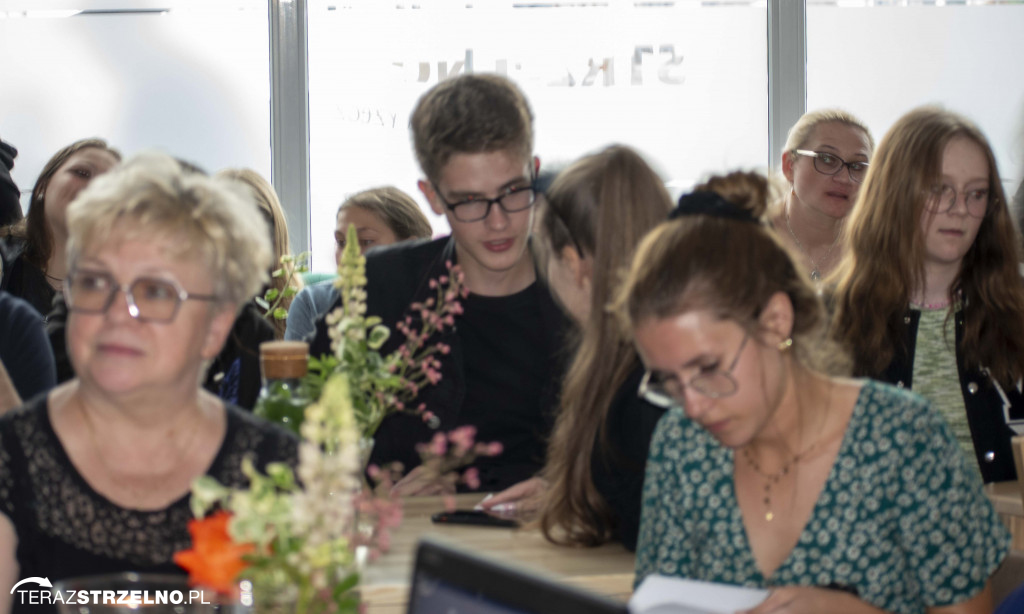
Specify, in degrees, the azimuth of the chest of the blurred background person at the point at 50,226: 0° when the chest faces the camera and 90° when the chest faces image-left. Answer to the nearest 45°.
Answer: approximately 315°

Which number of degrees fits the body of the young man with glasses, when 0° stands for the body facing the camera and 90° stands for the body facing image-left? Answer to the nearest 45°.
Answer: approximately 315°

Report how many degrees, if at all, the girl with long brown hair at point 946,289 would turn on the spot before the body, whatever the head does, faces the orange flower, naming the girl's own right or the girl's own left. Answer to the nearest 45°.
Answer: approximately 45° to the girl's own right

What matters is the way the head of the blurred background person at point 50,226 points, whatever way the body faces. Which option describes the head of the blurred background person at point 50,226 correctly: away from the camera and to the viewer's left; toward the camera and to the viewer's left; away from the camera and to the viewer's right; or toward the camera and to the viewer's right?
toward the camera and to the viewer's right

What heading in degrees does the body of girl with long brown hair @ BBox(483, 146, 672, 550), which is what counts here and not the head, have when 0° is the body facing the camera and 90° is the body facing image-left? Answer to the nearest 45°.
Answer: approximately 135°

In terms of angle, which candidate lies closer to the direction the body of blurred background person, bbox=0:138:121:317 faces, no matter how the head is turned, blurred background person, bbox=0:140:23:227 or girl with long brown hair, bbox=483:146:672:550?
the girl with long brown hair

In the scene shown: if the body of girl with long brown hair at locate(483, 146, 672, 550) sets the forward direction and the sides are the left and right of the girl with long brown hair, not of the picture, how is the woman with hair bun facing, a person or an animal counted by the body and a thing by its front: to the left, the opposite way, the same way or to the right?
to the left
